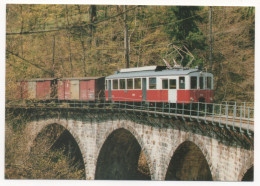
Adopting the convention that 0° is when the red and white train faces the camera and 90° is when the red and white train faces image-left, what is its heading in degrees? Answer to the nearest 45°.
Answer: approximately 315°
